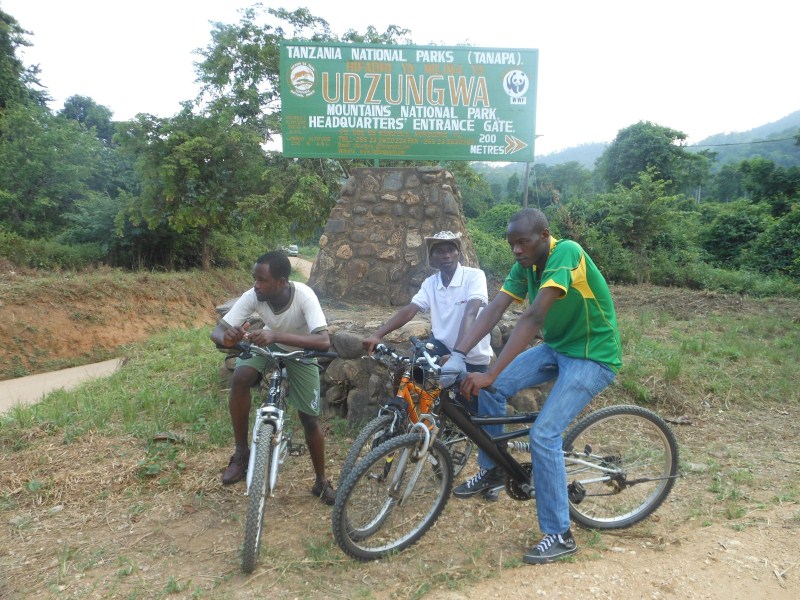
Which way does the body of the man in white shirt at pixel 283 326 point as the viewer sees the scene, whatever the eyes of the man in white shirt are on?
toward the camera

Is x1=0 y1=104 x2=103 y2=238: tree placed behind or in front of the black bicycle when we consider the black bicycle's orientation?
in front

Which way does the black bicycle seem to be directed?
to the viewer's left

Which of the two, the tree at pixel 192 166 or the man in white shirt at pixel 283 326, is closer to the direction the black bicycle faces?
the man in white shirt

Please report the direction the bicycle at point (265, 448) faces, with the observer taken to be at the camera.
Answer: facing the viewer

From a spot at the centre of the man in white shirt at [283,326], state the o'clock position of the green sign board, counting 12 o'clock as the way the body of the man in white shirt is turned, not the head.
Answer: The green sign board is roughly at 7 o'clock from the man in white shirt.

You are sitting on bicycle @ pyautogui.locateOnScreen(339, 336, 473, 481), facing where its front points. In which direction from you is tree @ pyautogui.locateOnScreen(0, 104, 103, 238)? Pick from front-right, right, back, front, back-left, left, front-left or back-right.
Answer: right

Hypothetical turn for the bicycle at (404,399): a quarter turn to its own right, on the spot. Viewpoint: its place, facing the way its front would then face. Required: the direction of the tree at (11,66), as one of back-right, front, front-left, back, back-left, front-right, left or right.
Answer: front

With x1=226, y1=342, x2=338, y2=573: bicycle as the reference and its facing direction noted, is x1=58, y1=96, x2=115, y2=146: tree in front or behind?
behind

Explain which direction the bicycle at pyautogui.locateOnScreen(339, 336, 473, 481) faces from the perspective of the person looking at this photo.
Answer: facing the viewer and to the left of the viewer

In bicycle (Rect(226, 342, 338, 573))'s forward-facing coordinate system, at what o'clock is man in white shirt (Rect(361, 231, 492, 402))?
The man in white shirt is roughly at 8 o'clock from the bicycle.

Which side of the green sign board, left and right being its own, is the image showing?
front

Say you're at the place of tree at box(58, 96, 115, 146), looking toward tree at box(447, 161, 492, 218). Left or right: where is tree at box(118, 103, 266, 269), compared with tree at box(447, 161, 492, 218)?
right

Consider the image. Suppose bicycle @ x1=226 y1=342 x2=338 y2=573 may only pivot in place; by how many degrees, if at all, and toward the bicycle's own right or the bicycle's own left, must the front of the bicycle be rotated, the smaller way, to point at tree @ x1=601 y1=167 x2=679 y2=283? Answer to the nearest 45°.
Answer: approximately 135° to the bicycle's own left
